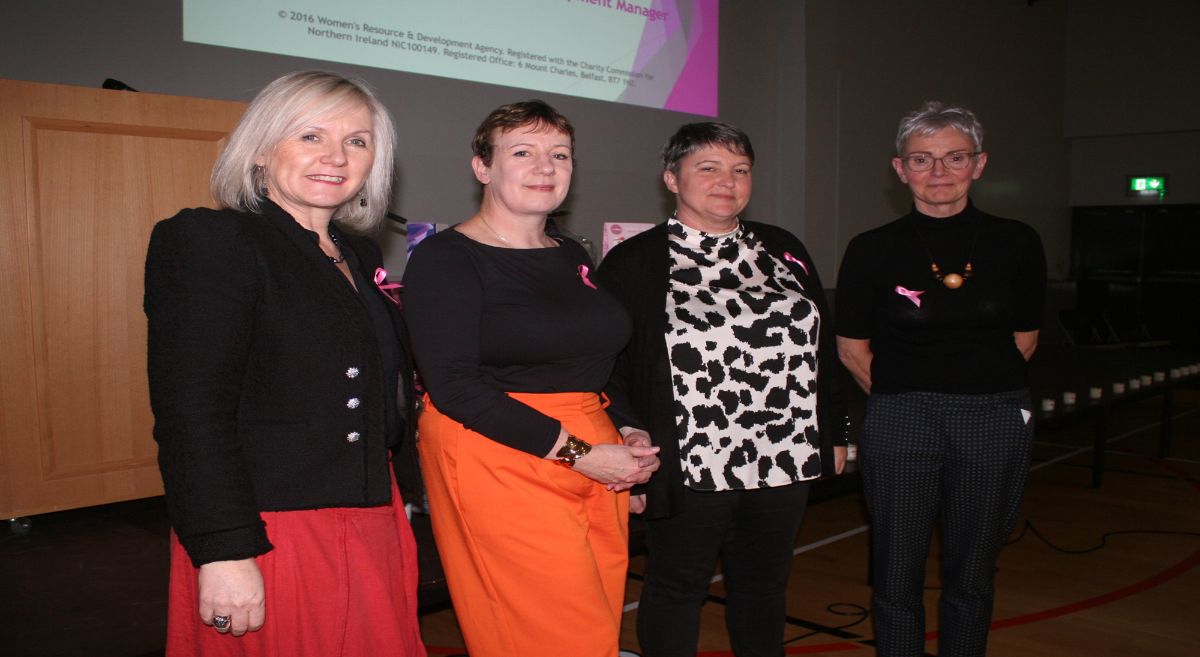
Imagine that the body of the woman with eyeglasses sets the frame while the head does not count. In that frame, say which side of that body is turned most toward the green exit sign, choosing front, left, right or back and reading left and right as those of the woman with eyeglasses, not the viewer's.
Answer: back

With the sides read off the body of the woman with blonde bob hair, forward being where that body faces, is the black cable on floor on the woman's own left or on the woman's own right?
on the woman's own left

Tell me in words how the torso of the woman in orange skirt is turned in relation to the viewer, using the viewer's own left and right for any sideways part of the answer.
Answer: facing the viewer and to the right of the viewer

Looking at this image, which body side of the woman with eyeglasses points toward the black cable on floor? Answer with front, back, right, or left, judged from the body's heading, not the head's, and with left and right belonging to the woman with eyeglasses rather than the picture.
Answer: back

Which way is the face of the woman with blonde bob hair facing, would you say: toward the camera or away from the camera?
toward the camera

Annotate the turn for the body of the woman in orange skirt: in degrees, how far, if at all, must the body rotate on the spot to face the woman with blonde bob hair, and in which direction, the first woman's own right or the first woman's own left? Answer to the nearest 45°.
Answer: approximately 90° to the first woman's own right

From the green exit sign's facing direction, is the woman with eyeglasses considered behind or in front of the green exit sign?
in front

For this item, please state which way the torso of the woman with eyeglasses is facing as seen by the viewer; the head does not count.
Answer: toward the camera

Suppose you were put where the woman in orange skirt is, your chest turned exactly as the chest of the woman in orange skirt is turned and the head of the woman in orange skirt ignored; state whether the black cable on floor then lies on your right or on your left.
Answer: on your left

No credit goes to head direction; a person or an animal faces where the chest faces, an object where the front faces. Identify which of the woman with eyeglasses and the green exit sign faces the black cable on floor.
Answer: the green exit sign

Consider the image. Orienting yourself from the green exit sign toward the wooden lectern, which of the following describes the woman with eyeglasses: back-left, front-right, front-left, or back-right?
front-left

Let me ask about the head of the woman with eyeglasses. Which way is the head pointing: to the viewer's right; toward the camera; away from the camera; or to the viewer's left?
toward the camera

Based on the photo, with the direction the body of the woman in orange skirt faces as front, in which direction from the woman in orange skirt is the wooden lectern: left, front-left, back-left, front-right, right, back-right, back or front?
back

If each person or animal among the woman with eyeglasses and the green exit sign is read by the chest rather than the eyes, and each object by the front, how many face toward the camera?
2

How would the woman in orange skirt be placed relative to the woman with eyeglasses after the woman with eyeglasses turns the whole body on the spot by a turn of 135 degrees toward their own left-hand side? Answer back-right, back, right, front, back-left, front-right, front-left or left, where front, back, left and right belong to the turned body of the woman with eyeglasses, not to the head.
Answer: back

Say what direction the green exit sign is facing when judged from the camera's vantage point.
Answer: facing the viewer
